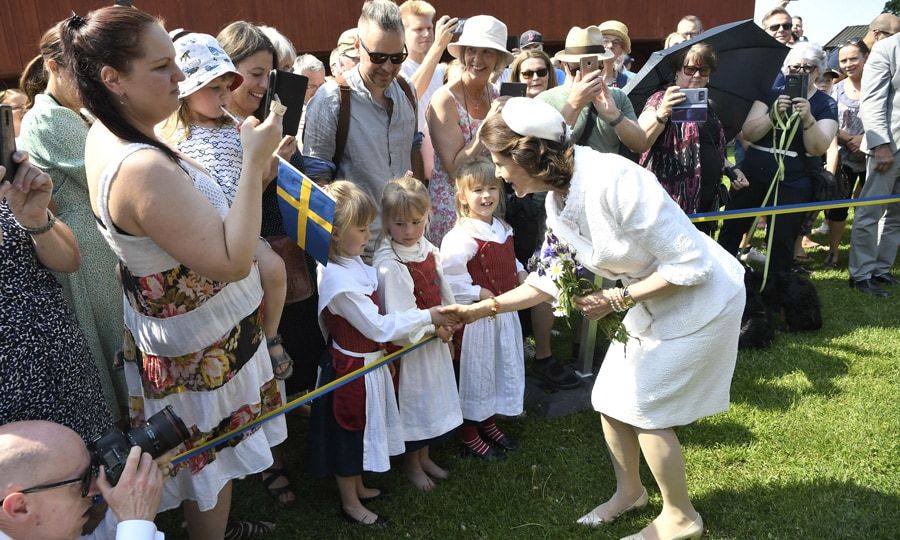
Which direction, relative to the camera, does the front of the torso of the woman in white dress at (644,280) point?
to the viewer's left

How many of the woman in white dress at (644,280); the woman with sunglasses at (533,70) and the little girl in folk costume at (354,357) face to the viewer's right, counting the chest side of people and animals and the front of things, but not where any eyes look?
1

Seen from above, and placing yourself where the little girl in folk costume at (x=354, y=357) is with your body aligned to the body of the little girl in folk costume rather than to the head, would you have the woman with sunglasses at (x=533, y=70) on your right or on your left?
on your left

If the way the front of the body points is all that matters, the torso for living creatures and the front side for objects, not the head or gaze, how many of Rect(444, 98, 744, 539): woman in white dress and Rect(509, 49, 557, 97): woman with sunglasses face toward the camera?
1

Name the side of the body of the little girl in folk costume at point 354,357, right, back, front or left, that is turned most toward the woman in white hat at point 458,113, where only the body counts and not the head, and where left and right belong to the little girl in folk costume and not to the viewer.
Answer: left

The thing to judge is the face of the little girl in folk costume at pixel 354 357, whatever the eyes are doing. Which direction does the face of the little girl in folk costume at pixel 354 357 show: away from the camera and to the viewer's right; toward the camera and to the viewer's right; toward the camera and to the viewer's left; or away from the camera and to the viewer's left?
toward the camera and to the viewer's right

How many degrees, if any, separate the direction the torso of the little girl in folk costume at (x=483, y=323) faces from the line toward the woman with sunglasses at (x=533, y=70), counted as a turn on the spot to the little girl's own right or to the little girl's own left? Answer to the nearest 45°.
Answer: approximately 135° to the little girl's own left

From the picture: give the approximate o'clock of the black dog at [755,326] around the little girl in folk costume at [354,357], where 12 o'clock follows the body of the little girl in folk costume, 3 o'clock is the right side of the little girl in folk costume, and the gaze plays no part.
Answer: The black dog is roughly at 11 o'clock from the little girl in folk costume.

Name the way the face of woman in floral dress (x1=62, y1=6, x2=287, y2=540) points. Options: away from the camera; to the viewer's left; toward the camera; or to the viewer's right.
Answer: to the viewer's right

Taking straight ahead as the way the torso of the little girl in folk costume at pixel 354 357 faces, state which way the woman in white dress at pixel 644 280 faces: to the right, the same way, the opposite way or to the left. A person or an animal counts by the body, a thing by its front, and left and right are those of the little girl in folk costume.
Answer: the opposite way

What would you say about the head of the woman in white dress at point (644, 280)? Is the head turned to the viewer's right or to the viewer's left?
to the viewer's left

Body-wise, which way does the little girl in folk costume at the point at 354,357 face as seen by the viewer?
to the viewer's right

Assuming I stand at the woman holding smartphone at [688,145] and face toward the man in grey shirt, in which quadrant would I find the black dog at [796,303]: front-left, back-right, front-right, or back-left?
back-left
